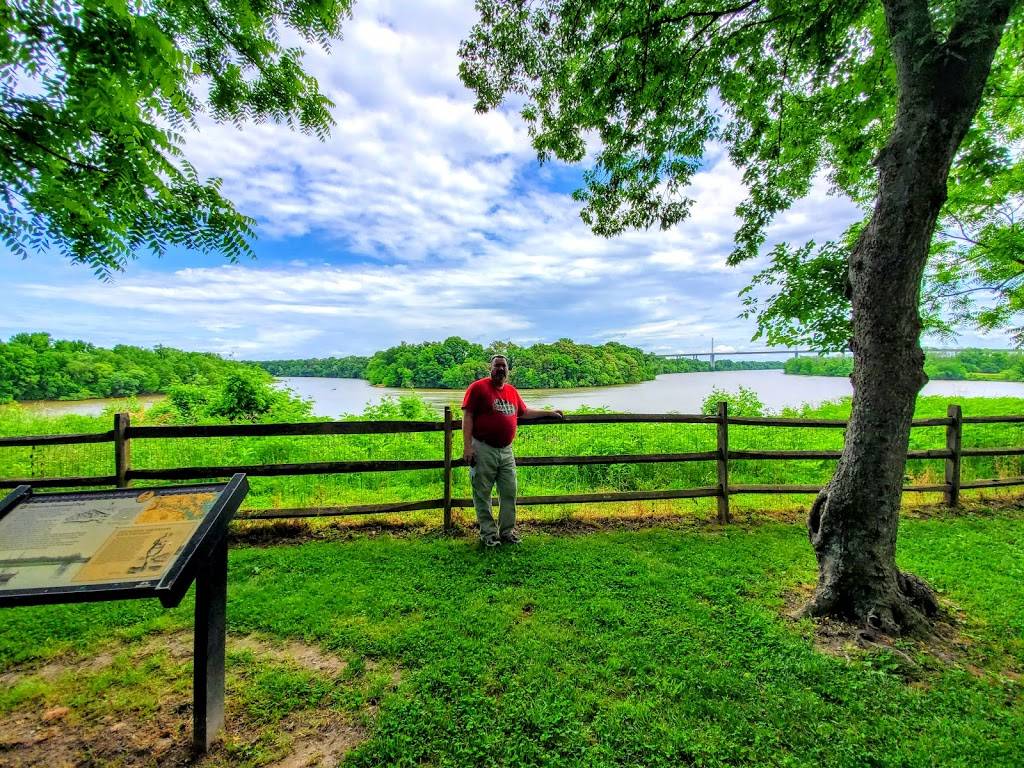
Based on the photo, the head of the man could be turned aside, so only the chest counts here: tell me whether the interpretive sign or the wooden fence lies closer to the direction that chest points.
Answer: the interpretive sign

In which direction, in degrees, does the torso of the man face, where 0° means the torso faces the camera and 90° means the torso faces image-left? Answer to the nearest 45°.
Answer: approximately 315°

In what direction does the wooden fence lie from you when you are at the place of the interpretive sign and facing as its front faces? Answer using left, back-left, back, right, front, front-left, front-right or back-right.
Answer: back
